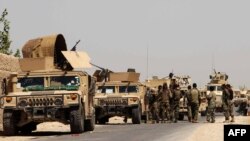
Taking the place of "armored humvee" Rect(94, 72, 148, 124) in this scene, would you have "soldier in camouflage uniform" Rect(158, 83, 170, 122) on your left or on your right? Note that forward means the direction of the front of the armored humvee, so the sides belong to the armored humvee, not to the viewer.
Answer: on your left

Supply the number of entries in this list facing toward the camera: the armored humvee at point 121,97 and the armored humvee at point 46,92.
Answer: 2

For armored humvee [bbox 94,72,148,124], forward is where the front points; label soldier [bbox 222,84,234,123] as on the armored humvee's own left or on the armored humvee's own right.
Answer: on the armored humvee's own left

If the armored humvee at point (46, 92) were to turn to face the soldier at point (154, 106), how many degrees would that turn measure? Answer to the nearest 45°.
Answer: approximately 135° to its left

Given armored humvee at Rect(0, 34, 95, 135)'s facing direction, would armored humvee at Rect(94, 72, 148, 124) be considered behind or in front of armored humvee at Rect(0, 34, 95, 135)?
behind

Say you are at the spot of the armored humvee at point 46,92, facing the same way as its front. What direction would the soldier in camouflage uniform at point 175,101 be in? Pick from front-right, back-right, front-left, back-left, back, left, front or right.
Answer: back-left

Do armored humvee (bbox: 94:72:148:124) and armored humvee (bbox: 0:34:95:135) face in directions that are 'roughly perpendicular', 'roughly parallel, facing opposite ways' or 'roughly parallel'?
roughly parallel

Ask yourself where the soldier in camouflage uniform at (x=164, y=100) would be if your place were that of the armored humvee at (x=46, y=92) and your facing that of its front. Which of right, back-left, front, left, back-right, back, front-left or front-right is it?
back-left

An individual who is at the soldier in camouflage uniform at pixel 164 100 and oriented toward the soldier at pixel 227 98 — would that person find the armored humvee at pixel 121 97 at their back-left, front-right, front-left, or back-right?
back-right

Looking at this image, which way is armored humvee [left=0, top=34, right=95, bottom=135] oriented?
toward the camera

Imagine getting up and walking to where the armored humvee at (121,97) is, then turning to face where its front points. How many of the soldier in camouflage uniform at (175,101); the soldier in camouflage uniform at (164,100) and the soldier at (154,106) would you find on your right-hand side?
0
